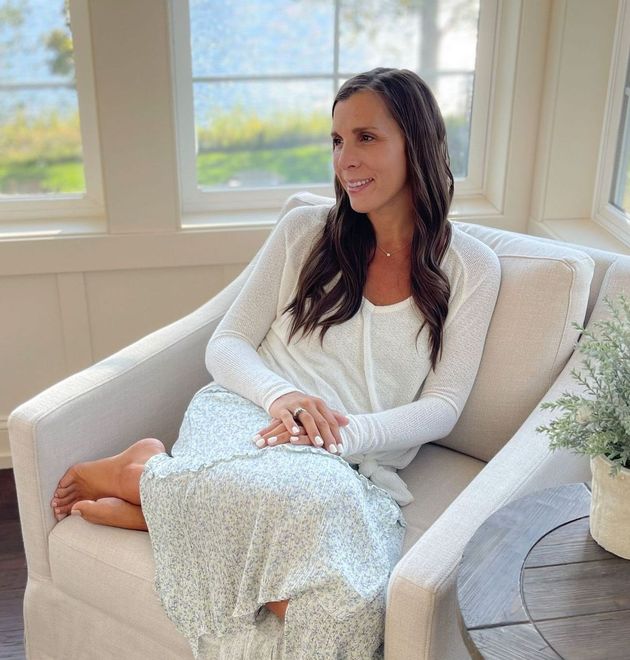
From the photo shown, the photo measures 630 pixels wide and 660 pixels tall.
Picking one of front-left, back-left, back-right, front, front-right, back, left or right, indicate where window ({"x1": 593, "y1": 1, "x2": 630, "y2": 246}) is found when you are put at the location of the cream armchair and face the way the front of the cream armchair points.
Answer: back

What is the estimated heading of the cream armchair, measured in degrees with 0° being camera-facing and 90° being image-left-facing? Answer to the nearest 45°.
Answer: approximately 45°

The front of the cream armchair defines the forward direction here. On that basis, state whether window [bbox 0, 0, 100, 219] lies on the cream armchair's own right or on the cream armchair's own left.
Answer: on the cream armchair's own right

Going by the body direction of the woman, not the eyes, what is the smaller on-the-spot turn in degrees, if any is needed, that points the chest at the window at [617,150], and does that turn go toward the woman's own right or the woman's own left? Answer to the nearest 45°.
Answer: approximately 180°

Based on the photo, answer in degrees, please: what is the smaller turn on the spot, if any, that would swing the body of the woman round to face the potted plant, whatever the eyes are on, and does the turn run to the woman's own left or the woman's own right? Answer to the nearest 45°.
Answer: approximately 90° to the woman's own left

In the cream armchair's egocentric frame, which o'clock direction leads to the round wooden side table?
The round wooden side table is roughly at 9 o'clock from the cream armchair.

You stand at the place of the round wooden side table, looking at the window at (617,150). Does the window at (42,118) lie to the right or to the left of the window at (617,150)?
left
